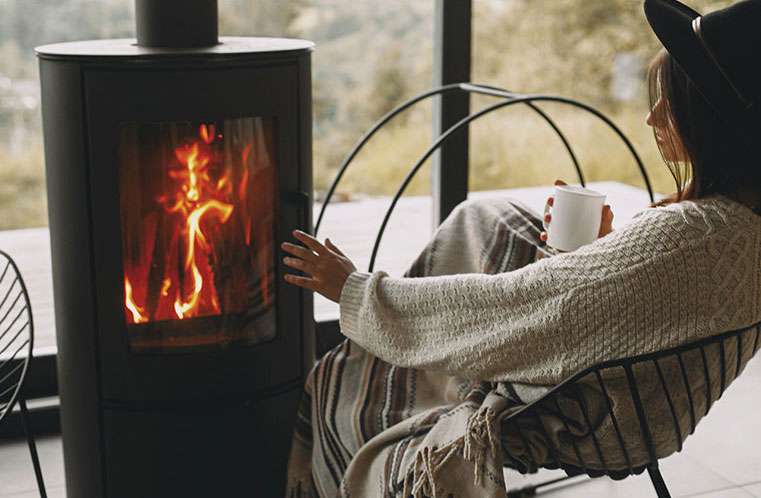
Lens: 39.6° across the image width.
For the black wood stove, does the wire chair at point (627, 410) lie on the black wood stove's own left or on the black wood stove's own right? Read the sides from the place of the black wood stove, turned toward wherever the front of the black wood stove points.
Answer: on the black wood stove's own left

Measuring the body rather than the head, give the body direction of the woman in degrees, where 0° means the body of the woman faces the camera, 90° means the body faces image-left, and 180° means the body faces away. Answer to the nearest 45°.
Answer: approximately 90°

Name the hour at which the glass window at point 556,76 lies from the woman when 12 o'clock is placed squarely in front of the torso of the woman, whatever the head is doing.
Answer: The glass window is roughly at 3 o'clock from the woman.

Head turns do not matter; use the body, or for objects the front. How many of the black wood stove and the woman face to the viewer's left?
1

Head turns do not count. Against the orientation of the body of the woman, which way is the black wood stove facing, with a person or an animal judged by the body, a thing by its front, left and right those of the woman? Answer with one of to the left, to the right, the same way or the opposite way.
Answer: to the left

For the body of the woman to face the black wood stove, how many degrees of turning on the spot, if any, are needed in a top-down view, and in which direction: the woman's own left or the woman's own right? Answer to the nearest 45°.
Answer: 0° — they already face it

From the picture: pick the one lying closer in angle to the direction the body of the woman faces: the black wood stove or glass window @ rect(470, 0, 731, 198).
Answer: the black wood stove

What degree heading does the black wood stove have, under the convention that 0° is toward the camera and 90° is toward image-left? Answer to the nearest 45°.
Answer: approximately 0°

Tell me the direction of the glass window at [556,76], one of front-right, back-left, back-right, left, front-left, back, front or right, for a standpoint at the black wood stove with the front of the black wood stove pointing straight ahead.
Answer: back-left

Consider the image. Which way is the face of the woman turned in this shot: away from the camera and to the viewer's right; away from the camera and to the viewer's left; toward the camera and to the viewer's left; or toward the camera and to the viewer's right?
away from the camera and to the viewer's left
